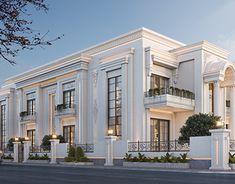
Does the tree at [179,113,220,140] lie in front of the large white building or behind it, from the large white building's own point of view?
in front
